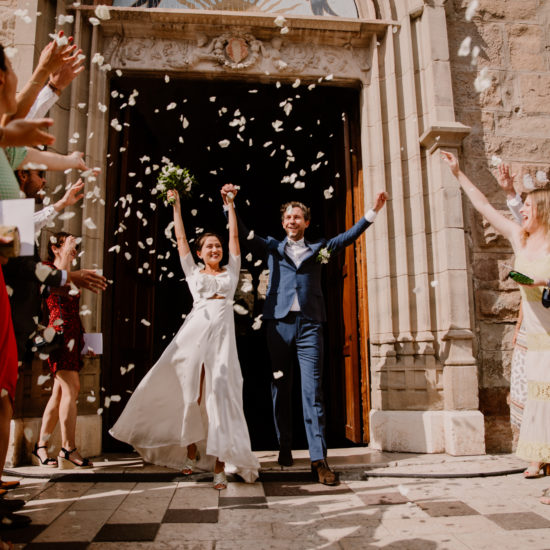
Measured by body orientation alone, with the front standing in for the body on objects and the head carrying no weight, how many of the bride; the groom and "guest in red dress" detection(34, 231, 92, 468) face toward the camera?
2

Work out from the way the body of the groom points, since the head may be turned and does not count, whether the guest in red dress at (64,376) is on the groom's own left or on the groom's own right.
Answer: on the groom's own right

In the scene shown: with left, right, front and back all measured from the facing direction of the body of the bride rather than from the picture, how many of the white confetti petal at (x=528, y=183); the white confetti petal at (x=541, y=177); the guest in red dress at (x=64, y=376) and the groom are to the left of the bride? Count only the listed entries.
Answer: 3

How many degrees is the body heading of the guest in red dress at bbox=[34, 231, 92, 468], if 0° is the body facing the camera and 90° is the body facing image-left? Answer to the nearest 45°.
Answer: approximately 270°

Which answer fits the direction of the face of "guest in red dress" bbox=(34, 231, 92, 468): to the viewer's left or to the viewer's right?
to the viewer's right

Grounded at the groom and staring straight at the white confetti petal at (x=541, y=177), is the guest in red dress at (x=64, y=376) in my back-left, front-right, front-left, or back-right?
back-left

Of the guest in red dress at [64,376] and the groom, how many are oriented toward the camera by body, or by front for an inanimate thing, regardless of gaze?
1

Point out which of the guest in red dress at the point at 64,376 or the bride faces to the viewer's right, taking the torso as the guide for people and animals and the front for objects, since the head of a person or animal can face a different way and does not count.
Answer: the guest in red dress
